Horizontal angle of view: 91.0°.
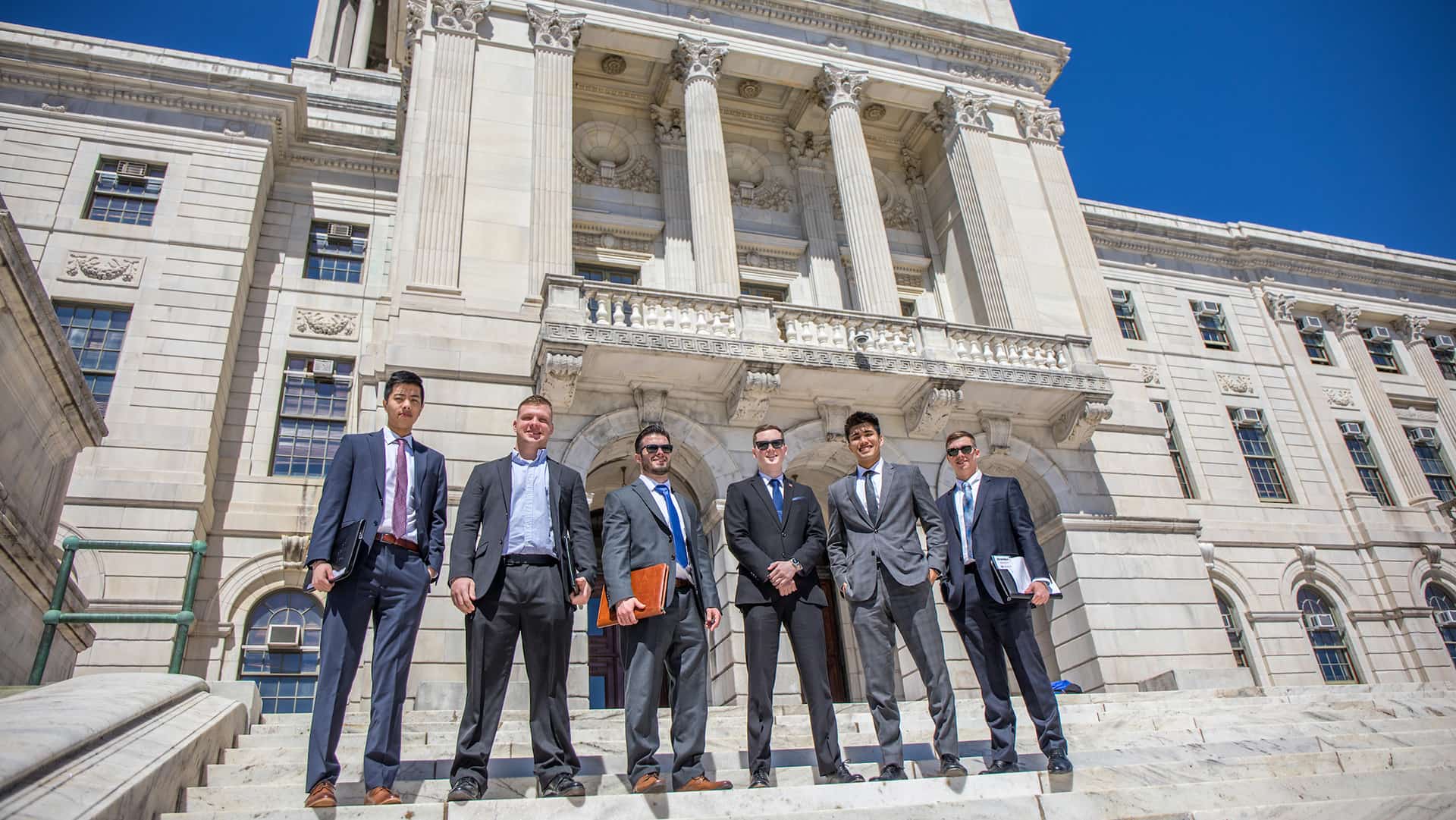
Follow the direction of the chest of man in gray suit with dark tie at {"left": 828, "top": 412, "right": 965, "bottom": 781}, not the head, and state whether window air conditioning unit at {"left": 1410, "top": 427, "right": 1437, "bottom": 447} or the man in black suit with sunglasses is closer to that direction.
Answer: the man in black suit with sunglasses

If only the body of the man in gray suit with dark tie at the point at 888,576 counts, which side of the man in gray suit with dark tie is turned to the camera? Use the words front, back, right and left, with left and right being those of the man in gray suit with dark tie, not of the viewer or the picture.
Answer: front

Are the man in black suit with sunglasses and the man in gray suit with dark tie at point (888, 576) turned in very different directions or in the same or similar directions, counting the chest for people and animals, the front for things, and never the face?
same or similar directions

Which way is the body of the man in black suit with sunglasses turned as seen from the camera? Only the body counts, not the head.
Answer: toward the camera

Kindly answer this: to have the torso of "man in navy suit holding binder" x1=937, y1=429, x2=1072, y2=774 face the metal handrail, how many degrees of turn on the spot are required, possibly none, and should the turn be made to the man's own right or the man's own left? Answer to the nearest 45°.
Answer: approximately 45° to the man's own right

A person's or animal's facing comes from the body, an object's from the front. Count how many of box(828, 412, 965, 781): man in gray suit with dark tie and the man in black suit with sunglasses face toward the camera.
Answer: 2

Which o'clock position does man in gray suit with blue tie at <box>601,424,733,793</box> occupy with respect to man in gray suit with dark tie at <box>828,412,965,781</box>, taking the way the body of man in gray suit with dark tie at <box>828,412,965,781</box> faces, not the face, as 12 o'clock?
man in gray suit with blue tie at <box>601,424,733,793</box> is roughly at 2 o'clock from man in gray suit with dark tie at <box>828,412,965,781</box>.

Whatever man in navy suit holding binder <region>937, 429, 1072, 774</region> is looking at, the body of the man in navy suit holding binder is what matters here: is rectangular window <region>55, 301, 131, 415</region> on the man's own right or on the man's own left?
on the man's own right

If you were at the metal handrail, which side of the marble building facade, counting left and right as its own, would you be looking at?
front
